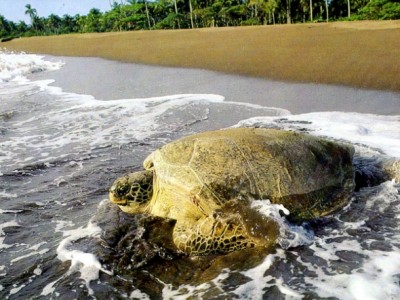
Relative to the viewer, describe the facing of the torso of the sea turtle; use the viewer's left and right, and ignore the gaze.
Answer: facing to the left of the viewer
